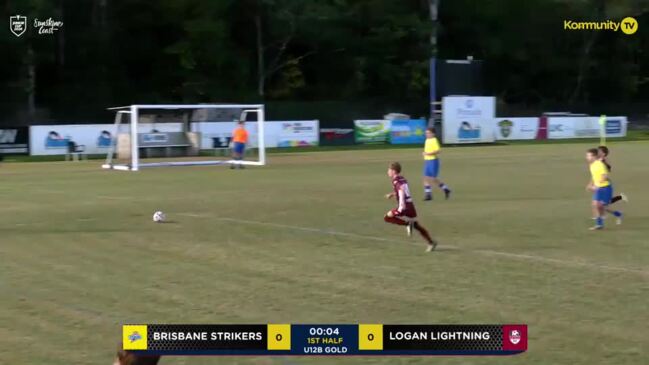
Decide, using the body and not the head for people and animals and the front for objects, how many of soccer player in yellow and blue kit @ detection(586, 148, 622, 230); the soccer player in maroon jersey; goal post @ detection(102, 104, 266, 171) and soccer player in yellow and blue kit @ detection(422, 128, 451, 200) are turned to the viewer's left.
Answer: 3

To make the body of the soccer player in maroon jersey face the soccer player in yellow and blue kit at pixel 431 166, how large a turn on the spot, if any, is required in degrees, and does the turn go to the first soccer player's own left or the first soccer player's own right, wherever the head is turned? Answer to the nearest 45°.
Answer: approximately 90° to the first soccer player's own right

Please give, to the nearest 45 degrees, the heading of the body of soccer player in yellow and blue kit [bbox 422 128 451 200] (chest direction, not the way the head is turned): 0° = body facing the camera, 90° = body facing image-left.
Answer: approximately 90°

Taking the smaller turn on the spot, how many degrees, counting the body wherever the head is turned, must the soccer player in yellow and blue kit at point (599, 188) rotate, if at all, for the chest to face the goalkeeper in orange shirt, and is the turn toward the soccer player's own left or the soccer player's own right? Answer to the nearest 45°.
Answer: approximately 45° to the soccer player's own right

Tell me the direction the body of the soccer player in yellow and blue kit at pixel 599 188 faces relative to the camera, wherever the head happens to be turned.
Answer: to the viewer's left

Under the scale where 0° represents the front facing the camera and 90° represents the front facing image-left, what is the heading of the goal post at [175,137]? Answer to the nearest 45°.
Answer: approximately 315°

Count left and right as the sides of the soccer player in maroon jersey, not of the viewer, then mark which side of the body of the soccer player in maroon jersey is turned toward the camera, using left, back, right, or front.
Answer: left
